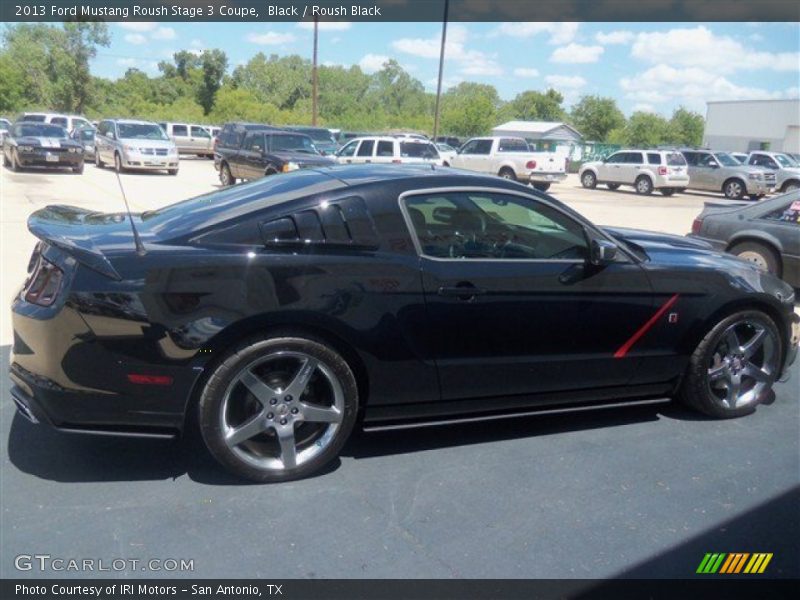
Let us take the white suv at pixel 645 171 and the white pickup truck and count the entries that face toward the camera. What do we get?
0

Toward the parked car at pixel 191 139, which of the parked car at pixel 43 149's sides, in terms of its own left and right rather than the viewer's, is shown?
left

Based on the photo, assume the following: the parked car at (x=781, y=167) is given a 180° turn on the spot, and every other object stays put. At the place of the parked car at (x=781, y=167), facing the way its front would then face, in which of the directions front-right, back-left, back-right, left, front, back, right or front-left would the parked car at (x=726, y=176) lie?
left

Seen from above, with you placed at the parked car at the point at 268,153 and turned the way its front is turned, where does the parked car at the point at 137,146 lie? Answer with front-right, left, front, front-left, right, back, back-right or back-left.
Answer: back

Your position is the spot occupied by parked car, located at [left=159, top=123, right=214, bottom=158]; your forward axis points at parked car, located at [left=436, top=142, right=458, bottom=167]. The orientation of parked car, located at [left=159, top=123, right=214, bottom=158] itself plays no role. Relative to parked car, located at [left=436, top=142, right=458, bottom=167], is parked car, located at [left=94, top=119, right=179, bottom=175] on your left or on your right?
right

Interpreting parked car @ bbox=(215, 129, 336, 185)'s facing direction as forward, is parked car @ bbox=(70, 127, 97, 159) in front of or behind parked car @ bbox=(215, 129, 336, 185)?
behind

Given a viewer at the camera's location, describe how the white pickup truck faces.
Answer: facing away from the viewer and to the left of the viewer

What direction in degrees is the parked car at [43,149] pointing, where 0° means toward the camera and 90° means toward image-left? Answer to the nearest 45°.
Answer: approximately 315°

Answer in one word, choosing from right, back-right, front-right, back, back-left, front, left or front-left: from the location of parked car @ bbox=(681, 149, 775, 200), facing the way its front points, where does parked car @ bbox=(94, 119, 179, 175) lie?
right

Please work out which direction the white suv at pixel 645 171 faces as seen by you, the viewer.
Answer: facing away from the viewer and to the left of the viewer
